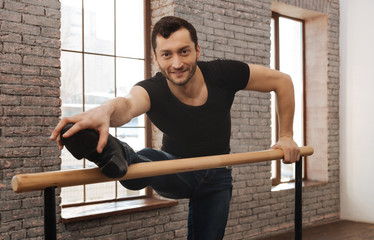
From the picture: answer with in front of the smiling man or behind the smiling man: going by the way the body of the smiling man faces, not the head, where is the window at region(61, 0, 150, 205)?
behind

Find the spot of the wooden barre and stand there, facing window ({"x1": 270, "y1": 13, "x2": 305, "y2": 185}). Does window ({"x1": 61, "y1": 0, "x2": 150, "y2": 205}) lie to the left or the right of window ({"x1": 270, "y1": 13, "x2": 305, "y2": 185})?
left

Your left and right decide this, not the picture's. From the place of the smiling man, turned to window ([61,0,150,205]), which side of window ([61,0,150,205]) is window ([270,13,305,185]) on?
right

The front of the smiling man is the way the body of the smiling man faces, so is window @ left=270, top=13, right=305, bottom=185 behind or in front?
behind

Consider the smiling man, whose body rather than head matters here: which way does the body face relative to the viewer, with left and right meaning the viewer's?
facing the viewer
